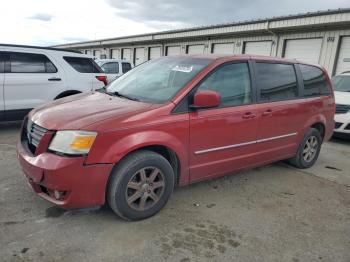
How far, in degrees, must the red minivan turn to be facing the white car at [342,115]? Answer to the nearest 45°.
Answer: approximately 180°

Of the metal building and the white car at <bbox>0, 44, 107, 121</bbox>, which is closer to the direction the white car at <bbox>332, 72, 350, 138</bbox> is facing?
the white car

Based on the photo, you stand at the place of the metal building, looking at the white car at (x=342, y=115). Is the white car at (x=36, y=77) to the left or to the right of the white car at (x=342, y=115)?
right

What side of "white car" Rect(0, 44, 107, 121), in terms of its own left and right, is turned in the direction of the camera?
left

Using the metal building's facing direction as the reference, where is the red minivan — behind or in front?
in front

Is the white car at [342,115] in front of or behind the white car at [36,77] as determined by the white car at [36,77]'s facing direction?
behind

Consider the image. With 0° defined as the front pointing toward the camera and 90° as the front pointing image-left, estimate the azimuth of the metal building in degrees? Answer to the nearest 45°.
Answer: approximately 45°

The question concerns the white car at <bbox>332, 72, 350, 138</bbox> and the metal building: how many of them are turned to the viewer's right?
0

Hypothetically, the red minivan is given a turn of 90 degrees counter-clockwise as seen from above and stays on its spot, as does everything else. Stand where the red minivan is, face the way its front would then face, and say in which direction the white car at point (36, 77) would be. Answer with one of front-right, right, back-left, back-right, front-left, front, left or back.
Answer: back

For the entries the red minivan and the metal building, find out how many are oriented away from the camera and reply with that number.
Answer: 0
